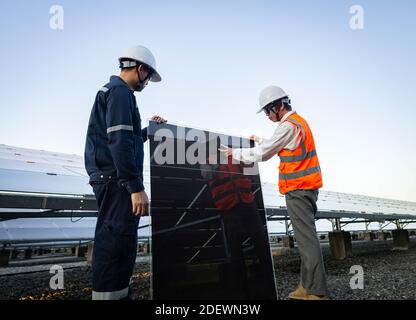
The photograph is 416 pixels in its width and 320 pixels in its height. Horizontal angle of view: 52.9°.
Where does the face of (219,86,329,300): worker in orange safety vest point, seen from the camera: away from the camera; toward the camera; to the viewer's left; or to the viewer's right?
to the viewer's left

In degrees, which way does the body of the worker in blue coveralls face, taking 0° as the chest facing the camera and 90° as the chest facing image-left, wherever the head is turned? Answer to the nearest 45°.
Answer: approximately 270°

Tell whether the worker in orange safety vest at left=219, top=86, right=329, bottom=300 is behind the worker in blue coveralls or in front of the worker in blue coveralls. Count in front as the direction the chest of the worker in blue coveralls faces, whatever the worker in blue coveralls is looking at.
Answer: in front

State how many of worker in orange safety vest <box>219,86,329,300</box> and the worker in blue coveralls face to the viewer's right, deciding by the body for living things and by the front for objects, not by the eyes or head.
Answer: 1

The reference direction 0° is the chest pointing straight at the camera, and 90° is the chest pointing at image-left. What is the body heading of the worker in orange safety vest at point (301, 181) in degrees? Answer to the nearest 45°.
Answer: approximately 90°
